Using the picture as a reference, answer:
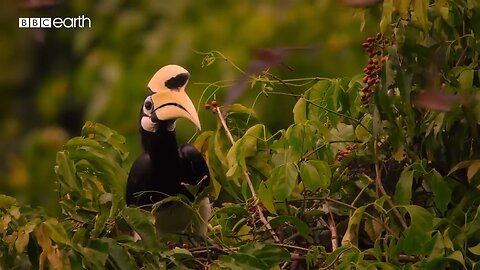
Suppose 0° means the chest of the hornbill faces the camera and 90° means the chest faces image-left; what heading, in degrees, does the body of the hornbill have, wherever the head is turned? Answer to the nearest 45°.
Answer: approximately 315°
